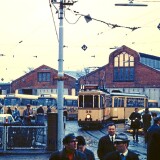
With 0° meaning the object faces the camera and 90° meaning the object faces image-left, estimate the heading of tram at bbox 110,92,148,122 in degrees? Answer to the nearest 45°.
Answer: approximately 45°

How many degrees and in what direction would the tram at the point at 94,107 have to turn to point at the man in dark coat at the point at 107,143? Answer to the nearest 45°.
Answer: approximately 45° to its left

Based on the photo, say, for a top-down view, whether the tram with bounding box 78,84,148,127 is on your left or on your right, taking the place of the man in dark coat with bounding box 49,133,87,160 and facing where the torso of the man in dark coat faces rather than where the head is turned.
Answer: on your left
